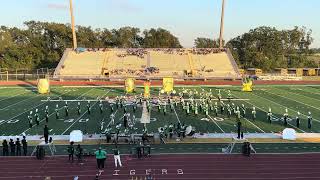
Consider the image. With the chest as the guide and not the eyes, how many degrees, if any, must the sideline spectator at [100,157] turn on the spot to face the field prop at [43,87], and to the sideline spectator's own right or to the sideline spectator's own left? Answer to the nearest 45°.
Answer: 0° — they already face it

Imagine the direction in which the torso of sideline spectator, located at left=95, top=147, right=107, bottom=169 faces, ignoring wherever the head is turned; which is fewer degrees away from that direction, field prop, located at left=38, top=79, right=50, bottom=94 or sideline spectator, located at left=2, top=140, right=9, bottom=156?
the field prop

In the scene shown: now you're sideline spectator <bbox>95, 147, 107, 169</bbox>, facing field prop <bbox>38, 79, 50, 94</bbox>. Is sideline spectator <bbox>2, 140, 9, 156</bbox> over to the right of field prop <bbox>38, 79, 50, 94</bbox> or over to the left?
left

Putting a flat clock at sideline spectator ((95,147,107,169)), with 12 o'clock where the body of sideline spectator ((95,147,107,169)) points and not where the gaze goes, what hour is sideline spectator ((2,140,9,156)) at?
sideline spectator ((2,140,9,156)) is roughly at 10 o'clock from sideline spectator ((95,147,107,169)).

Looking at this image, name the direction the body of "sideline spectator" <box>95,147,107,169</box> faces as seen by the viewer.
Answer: away from the camera
